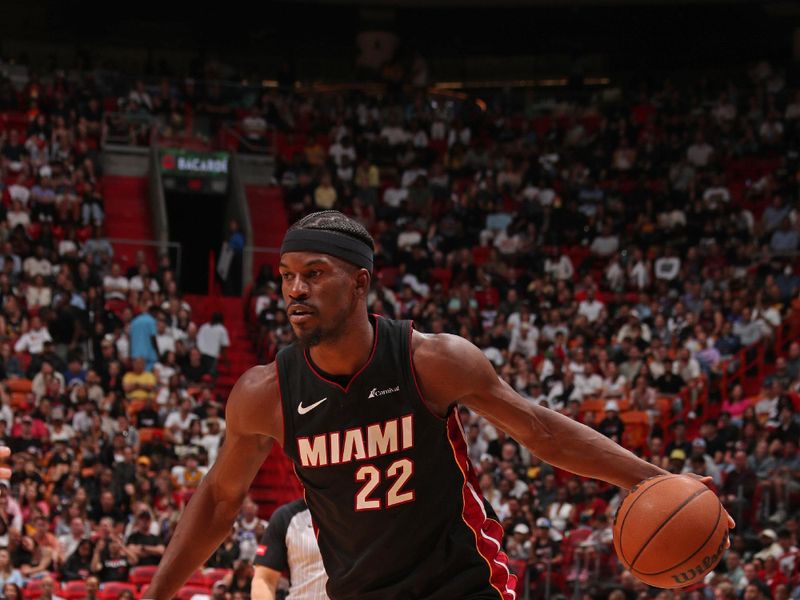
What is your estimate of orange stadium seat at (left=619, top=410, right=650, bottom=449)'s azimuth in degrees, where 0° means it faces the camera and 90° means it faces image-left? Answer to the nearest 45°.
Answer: approximately 45°

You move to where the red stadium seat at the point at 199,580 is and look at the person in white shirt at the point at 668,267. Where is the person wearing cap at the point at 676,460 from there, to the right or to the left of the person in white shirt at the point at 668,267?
right

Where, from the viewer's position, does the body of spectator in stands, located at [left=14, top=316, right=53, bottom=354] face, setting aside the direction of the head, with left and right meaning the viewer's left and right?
facing the viewer

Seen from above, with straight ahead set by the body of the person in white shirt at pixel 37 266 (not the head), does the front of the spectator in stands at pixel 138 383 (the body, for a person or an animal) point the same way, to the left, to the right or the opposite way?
the same way

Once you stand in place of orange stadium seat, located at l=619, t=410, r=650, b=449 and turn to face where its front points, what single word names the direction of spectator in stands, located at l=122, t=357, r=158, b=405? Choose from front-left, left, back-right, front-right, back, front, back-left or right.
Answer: front-right

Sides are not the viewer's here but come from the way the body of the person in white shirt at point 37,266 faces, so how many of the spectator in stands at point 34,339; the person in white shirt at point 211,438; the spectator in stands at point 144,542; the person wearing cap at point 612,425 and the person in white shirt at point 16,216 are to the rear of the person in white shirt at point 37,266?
1

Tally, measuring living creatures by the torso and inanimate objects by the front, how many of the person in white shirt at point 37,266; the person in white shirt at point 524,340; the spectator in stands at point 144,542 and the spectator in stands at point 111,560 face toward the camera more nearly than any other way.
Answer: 4

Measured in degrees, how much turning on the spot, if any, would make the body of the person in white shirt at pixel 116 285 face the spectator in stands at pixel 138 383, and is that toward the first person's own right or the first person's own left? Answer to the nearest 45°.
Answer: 0° — they already face them

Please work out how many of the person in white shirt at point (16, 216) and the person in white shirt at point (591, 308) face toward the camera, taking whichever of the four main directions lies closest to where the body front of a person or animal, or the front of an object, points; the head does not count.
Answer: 2

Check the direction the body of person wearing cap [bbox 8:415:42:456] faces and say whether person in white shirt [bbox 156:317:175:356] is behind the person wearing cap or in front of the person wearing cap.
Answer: behind

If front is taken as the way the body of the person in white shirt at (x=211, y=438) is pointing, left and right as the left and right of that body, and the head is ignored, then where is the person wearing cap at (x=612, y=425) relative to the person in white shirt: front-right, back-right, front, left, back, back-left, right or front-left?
left

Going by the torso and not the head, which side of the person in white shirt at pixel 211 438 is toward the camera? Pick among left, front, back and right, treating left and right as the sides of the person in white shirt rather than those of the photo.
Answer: front

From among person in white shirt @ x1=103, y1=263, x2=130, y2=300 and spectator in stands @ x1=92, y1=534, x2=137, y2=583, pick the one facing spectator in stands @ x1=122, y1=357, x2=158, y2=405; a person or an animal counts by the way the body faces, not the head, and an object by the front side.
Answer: the person in white shirt

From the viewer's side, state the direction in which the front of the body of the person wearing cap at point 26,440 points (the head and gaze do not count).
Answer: toward the camera

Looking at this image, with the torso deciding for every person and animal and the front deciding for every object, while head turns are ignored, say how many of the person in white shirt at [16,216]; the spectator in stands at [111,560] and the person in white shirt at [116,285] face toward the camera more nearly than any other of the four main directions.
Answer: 3

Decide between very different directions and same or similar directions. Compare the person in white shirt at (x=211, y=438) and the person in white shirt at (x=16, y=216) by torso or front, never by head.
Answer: same or similar directions

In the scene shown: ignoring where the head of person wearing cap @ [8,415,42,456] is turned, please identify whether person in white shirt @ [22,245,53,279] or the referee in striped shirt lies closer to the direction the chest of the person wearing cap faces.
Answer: the referee in striped shirt

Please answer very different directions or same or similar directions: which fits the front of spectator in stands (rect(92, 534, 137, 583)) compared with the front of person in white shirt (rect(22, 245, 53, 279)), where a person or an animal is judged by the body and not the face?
same or similar directions
